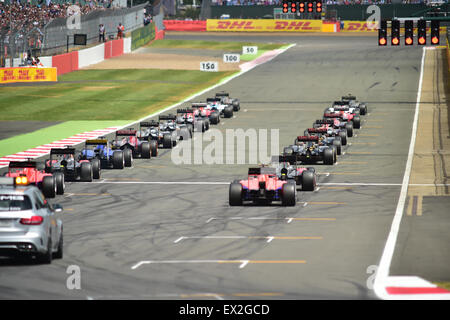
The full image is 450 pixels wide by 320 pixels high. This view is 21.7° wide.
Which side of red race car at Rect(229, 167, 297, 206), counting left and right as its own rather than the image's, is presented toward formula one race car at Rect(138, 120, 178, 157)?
front

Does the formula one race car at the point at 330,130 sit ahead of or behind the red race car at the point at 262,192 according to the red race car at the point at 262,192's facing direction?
ahead

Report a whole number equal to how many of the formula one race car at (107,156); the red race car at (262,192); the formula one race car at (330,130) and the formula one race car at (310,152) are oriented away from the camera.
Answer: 4

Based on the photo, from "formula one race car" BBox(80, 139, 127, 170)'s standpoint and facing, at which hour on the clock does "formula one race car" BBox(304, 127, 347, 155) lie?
"formula one race car" BBox(304, 127, 347, 155) is roughly at 2 o'clock from "formula one race car" BBox(80, 139, 127, 170).

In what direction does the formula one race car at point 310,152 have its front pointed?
away from the camera

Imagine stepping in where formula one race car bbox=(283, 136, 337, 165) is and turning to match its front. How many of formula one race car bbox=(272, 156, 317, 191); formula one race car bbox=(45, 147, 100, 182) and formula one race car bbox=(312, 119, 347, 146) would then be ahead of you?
1

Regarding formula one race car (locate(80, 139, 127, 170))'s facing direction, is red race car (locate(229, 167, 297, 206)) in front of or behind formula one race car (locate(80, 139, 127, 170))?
behind

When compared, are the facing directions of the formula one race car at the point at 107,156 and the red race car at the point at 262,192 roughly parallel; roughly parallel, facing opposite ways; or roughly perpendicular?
roughly parallel

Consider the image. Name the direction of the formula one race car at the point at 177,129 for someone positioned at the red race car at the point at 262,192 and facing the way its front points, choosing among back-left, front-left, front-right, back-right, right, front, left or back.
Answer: front

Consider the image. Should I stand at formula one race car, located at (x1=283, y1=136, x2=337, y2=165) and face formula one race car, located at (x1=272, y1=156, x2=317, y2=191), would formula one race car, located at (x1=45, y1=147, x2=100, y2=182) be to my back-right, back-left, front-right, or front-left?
front-right

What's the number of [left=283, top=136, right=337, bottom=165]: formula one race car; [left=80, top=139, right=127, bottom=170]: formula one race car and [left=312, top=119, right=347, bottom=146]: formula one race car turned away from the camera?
3

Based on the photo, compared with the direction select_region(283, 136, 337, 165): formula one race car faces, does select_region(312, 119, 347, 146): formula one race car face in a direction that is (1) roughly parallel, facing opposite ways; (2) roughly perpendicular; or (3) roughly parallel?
roughly parallel

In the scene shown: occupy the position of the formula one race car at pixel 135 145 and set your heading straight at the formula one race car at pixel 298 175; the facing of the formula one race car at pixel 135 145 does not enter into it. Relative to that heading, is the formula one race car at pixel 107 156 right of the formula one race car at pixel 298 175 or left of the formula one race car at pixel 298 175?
right

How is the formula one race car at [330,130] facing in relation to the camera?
away from the camera

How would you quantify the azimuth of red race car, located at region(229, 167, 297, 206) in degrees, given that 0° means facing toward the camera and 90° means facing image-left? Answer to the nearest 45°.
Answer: approximately 180°

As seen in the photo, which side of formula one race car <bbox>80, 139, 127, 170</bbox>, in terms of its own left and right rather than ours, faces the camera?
back

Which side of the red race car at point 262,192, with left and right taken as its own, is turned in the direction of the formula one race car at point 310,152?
front
